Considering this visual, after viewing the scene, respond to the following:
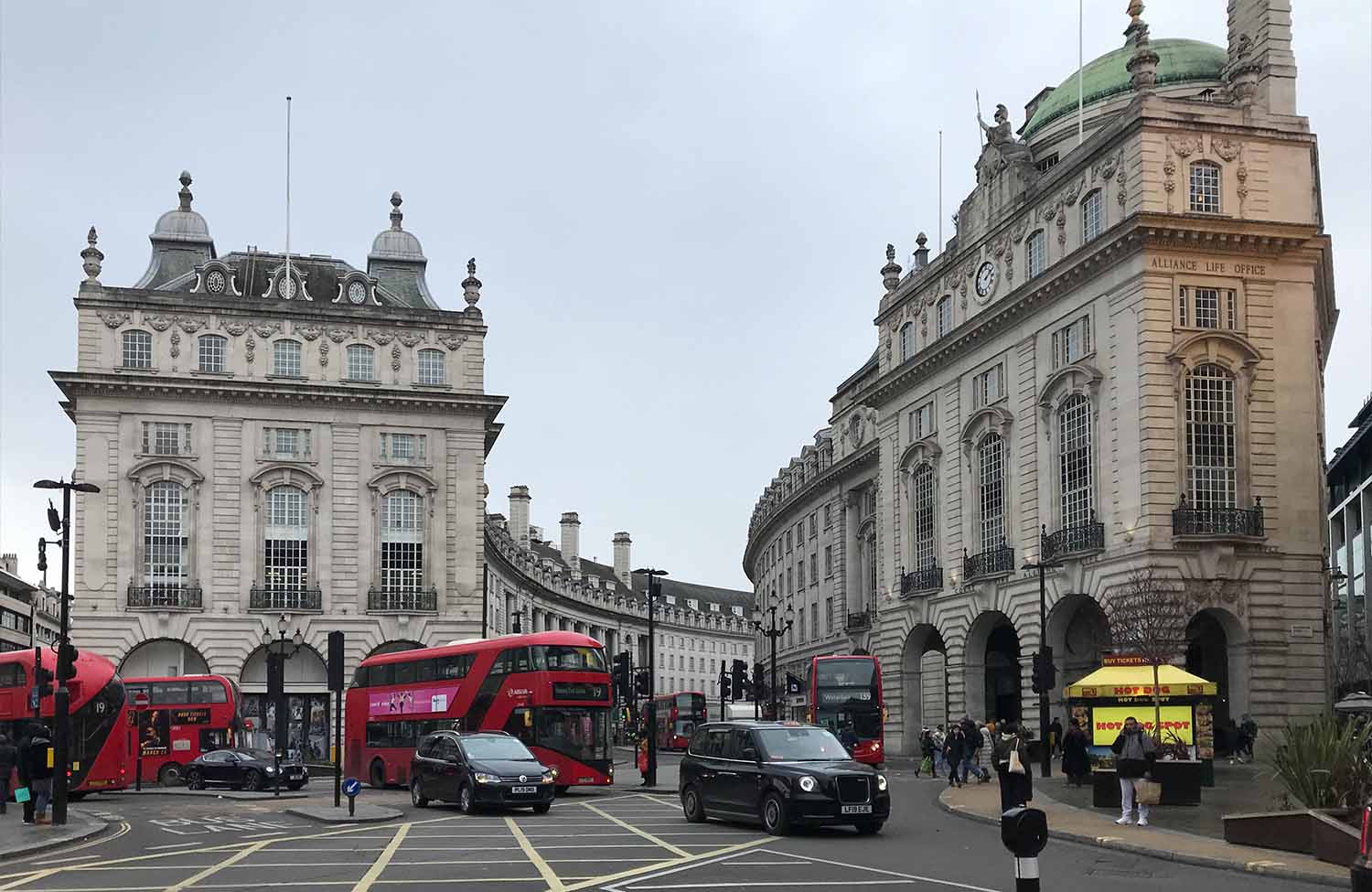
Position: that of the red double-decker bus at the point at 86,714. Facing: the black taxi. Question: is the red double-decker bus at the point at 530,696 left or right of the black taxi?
left

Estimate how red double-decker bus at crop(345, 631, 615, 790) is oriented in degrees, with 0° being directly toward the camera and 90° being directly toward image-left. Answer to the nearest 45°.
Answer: approximately 315°

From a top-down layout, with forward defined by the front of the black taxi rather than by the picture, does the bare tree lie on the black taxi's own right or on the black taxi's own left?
on the black taxi's own left

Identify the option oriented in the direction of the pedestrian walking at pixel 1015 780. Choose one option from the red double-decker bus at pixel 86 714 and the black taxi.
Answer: the black taxi

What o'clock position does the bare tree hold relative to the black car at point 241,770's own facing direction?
The bare tree is roughly at 11 o'clock from the black car.

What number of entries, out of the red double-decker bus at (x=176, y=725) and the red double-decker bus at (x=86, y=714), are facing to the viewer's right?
1

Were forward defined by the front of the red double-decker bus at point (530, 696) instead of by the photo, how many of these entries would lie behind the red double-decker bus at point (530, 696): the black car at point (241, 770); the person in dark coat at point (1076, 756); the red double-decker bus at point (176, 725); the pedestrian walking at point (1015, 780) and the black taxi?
2

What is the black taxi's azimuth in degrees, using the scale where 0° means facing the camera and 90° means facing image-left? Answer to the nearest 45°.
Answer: approximately 315°

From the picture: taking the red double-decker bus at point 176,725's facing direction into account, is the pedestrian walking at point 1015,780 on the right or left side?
on its right

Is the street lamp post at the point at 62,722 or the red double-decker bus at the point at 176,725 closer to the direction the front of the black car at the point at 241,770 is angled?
the street lamp post
